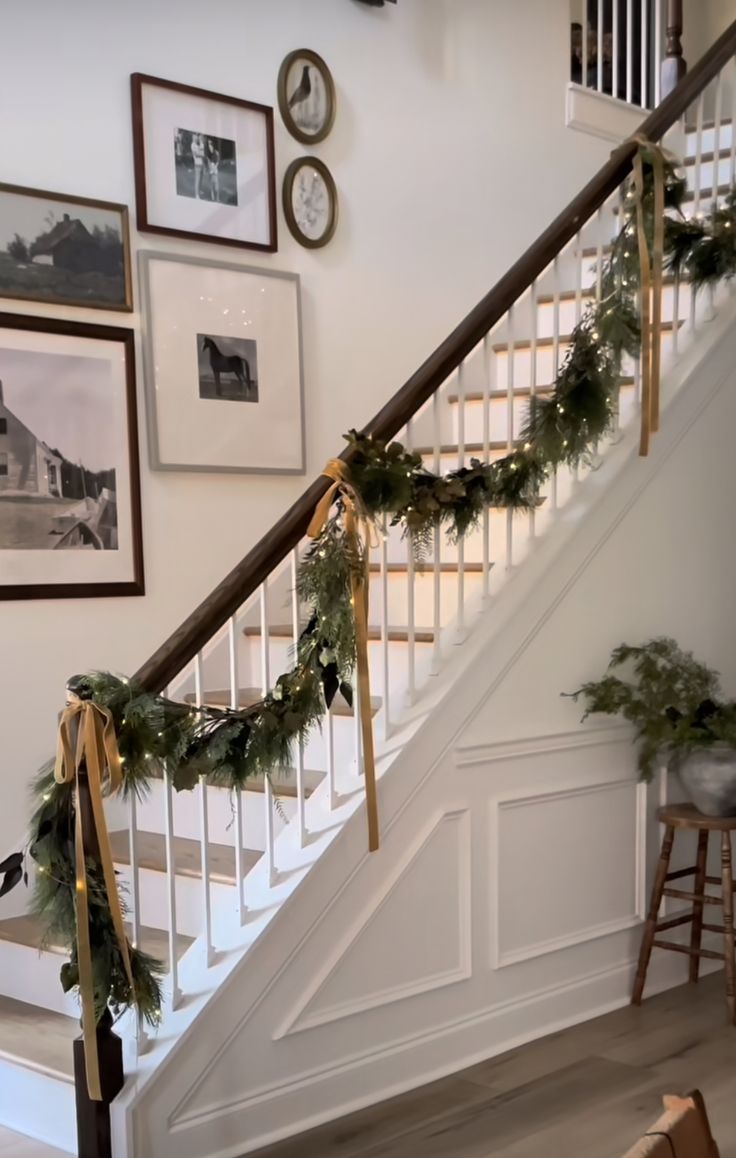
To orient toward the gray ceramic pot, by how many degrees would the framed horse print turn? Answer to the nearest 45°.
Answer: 0° — it already faces it

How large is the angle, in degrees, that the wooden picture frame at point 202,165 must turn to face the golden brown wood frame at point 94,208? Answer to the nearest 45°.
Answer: approximately 90° to its right
